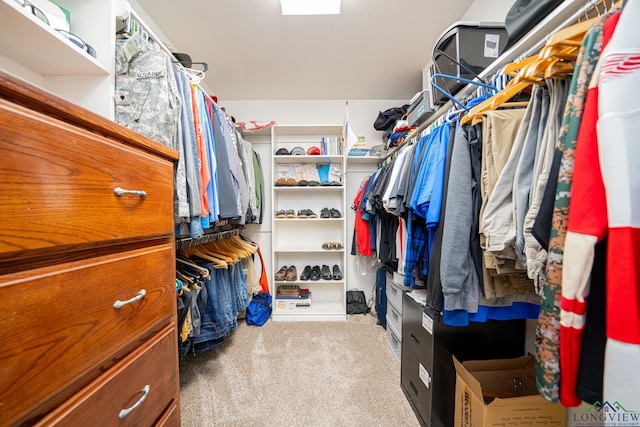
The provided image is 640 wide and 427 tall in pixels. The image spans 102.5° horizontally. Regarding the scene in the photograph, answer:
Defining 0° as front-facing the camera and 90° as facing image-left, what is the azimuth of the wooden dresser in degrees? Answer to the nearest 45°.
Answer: approximately 315°

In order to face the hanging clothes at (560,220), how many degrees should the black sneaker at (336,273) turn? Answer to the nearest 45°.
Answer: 0° — it already faces it

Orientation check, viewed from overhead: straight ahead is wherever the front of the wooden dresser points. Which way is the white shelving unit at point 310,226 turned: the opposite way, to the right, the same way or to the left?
to the right

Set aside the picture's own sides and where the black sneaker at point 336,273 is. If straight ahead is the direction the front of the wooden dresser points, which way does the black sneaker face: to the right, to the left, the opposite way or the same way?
to the right

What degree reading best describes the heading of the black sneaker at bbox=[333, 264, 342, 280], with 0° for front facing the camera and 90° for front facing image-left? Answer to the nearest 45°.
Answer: approximately 0°

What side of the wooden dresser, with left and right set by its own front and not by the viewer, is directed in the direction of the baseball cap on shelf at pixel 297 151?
left

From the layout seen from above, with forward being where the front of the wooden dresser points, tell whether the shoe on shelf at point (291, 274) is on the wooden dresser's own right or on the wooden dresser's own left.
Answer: on the wooden dresser's own left

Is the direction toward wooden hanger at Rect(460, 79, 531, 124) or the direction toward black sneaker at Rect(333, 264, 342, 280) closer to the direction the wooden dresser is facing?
the wooden hanger
